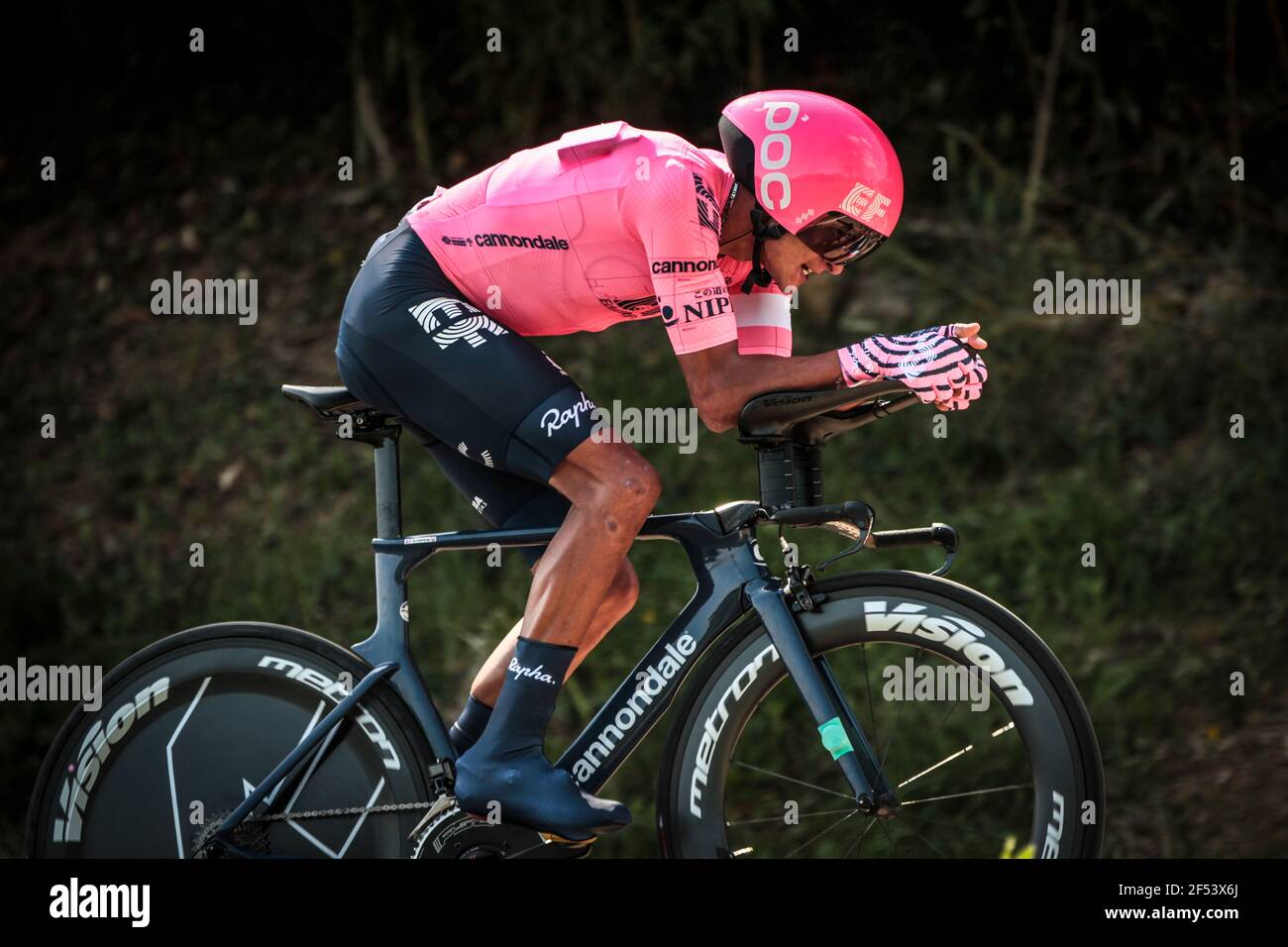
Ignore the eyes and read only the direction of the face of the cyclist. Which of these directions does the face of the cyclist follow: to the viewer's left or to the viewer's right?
to the viewer's right

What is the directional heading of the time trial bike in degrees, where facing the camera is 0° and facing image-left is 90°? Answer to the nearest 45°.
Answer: approximately 270°

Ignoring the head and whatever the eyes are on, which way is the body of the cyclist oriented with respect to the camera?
to the viewer's right
